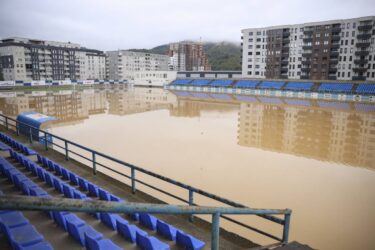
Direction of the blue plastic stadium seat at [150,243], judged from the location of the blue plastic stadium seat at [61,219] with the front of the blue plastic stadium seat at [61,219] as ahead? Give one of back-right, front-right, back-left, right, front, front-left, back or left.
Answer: right

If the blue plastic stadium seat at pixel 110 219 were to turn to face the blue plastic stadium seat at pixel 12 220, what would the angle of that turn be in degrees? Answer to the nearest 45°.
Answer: approximately 135° to its left

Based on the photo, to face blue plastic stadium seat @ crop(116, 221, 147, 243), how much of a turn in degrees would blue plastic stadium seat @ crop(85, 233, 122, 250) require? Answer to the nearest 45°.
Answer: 0° — it already faces it

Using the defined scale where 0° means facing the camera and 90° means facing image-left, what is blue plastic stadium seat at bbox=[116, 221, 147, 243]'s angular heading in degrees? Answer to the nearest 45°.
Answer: approximately 225°

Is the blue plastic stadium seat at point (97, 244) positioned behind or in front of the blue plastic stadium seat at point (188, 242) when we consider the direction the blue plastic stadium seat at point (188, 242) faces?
behind

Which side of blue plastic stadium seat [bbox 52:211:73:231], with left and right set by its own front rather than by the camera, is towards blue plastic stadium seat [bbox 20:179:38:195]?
left

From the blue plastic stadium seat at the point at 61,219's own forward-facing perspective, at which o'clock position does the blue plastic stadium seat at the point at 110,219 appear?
the blue plastic stadium seat at the point at 110,219 is roughly at 2 o'clock from the blue plastic stadium seat at the point at 61,219.

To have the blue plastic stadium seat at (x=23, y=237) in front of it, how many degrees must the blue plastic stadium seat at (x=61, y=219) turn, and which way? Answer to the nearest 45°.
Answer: approximately 180°

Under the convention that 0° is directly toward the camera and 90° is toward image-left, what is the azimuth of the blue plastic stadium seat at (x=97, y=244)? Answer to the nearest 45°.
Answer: approximately 225°

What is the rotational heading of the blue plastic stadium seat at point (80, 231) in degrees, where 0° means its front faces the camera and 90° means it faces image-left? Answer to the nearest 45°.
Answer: approximately 225°

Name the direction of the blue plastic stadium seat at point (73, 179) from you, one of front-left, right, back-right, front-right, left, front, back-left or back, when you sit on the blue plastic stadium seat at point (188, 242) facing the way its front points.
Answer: left

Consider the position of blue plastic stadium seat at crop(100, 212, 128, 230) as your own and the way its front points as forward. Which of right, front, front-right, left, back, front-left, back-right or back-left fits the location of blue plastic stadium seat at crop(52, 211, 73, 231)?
back-left

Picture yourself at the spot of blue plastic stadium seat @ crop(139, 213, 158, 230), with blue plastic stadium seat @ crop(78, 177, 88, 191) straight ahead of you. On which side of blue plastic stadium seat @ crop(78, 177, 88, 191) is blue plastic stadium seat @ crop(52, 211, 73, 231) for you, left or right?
left

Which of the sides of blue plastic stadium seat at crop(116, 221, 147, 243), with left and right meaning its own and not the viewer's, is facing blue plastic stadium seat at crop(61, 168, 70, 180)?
left
